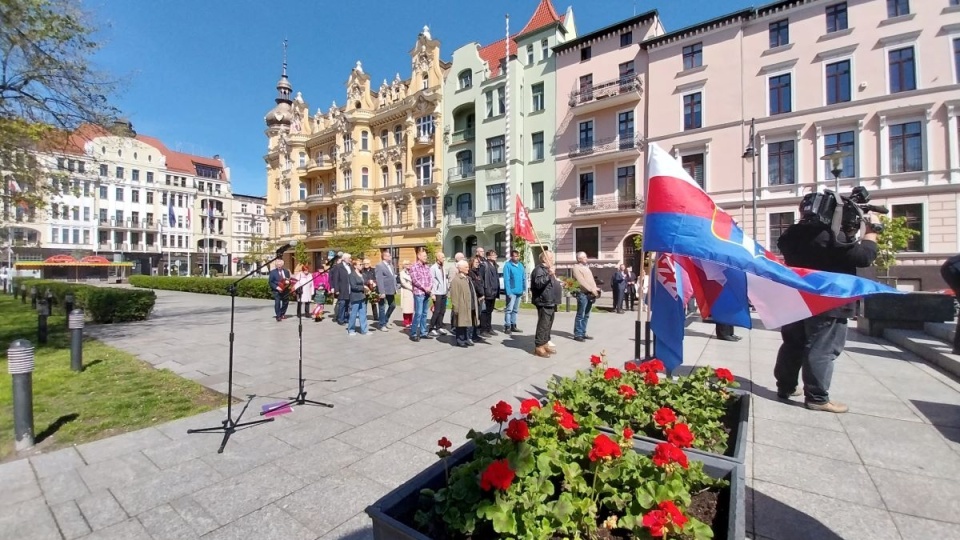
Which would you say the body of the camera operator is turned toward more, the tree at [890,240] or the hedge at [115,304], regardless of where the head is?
the tree

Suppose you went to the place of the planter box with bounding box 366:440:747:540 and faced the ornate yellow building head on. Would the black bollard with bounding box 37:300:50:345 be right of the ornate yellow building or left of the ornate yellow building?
left

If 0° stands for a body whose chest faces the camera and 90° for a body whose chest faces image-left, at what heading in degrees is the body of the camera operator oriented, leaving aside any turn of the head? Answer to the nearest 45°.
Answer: approximately 270°

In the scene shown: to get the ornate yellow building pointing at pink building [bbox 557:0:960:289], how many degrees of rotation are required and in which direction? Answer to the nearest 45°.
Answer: approximately 90° to its left

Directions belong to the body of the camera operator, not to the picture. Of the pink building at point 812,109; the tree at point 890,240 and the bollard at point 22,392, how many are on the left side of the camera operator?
2

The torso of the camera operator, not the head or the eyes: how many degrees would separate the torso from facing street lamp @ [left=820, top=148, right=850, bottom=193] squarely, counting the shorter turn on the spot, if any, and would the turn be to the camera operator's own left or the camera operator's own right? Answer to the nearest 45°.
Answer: approximately 90° to the camera operator's own left

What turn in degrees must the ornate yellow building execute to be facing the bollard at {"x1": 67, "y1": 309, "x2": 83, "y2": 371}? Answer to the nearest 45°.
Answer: approximately 45° to its left
